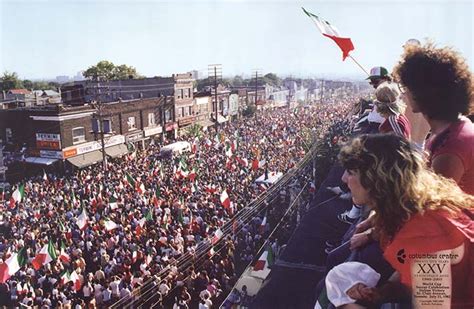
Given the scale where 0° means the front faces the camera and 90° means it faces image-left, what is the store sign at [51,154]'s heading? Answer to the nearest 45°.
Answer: approximately 0°

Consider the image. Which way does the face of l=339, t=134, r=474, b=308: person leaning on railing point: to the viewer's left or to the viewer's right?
to the viewer's left

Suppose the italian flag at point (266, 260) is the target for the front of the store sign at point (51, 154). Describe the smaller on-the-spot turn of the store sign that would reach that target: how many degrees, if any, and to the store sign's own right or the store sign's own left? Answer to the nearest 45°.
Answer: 0° — it already faces it

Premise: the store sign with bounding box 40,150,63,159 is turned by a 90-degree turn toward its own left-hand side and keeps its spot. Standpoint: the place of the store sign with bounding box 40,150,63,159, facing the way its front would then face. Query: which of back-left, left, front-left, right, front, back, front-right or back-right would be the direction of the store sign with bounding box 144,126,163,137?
front-left

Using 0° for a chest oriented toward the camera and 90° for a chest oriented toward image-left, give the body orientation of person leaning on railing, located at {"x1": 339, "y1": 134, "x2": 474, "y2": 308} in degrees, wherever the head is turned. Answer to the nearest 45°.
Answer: approximately 90°

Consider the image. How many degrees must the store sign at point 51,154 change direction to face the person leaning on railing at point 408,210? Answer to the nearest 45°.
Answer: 0° — it already faces them

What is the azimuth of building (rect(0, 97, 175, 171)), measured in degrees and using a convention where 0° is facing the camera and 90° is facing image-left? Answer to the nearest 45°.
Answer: approximately 315°

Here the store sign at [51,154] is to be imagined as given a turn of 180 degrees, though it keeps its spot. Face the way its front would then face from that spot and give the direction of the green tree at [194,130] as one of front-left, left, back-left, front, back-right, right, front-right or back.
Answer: front-right

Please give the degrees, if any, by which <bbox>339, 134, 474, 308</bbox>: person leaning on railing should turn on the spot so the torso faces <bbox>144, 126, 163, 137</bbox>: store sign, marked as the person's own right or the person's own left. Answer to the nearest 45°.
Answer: approximately 45° to the person's own right
